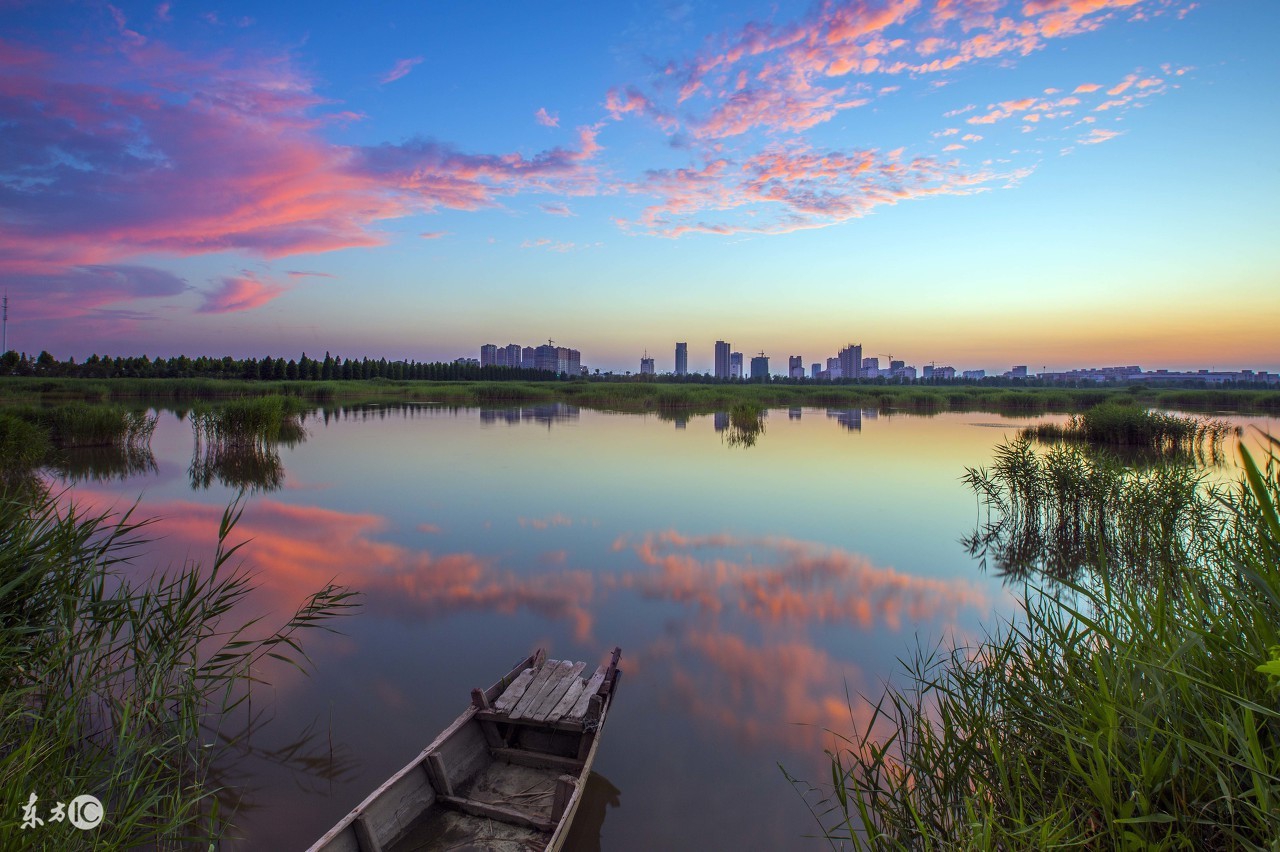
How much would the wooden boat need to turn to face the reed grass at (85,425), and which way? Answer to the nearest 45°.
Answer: approximately 90° to its left

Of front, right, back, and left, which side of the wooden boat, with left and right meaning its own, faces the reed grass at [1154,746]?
right

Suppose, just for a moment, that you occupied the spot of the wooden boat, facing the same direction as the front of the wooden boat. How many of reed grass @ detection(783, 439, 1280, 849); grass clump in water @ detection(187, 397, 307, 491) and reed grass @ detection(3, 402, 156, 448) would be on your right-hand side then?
1

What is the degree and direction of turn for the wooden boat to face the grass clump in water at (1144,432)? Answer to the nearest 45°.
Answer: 0° — it already faces it

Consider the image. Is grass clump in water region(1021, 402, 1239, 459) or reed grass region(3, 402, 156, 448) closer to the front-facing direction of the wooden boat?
the grass clump in water

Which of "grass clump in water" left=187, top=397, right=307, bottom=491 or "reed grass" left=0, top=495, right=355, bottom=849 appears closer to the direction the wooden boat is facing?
the grass clump in water

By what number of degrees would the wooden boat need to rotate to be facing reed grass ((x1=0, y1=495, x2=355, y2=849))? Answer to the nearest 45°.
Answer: approximately 135° to its left

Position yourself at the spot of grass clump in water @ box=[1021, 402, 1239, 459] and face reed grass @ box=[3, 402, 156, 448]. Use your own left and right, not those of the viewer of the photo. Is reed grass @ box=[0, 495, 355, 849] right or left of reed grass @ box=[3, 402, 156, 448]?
left

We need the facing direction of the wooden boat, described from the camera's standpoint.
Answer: facing away from the viewer and to the right of the viewer
